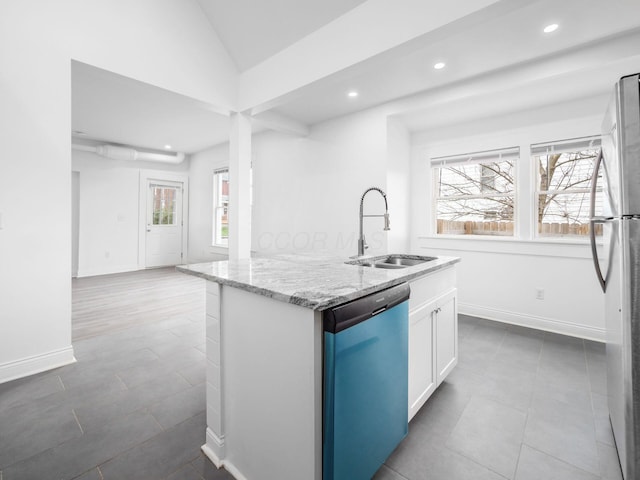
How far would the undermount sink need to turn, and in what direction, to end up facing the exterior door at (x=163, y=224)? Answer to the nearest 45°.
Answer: approximately 180°

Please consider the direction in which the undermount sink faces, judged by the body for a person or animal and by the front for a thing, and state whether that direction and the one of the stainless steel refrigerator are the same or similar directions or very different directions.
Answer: very different directions

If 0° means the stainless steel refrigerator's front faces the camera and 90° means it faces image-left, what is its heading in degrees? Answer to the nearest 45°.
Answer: approximately 90°

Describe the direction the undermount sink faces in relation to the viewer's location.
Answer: facing the viewer and to the right of the viewer

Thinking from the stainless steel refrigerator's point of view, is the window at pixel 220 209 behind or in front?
in front

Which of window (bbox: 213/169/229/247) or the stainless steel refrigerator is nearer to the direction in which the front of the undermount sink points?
the stainless steel refrigerator

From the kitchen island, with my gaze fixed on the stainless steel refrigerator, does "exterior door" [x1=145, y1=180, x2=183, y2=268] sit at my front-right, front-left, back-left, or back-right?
back-left

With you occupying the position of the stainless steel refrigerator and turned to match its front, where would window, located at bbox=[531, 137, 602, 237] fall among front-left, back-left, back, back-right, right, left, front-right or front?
right

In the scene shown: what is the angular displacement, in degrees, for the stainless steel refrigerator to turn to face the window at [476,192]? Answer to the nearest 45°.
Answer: approximately 45° to its right

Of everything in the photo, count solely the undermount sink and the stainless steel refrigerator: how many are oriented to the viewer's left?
1

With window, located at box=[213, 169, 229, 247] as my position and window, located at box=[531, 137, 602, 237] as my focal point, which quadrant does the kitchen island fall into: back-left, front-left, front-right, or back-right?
front-right

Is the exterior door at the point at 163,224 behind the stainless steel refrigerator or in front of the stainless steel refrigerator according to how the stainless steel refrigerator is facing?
in front

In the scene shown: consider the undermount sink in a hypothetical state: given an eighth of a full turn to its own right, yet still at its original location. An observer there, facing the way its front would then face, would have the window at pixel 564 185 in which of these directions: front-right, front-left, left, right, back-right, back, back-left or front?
back-left
